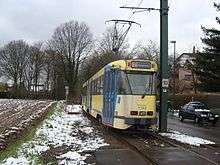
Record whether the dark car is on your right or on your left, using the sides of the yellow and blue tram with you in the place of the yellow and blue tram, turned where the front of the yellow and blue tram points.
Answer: on your left

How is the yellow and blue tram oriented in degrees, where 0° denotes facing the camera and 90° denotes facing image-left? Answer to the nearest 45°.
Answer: approximately 315°

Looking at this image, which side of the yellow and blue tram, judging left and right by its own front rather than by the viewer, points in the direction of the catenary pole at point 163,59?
front

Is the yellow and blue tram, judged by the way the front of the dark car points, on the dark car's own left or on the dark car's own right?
on the dark car's own right
